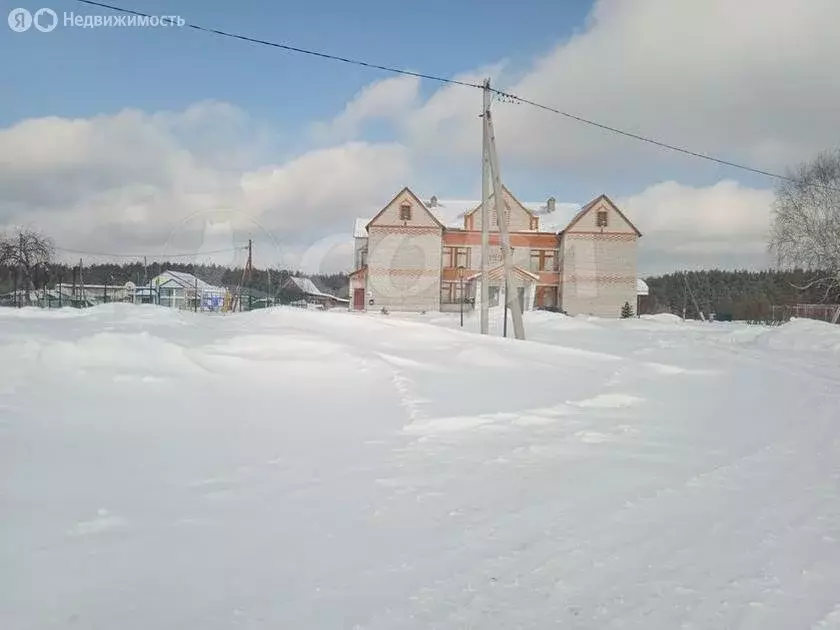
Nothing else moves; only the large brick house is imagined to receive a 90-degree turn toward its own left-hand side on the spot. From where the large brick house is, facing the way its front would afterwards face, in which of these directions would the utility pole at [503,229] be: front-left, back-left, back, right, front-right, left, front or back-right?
right

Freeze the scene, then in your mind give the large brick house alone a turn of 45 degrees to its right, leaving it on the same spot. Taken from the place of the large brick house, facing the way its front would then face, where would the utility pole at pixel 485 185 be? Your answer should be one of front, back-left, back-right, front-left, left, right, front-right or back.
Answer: front-left

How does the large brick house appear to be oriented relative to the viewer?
toward the camera
